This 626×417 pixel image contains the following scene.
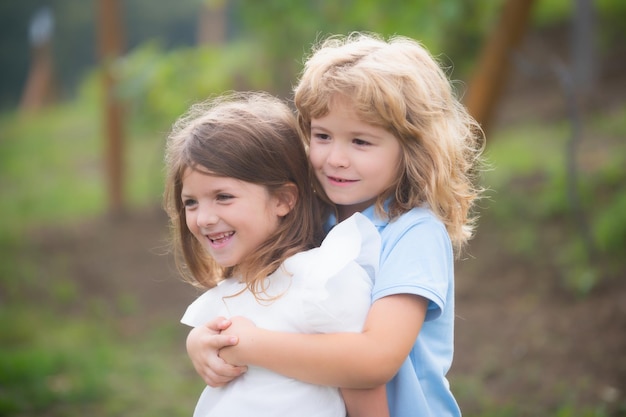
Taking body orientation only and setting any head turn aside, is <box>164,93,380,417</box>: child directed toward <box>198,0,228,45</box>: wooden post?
no

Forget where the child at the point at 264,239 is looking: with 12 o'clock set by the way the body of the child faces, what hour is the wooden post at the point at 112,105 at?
The wooden post is roughly at 4 o'clock from the child.

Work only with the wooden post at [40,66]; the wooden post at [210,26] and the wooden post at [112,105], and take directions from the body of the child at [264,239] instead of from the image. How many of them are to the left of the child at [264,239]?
0

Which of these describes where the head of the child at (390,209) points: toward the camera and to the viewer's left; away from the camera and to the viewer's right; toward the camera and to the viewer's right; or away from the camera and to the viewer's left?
toward the camera and to the viewer's left

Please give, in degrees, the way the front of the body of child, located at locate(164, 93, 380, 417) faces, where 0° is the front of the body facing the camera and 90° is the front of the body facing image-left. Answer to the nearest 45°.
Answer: approximately 45°

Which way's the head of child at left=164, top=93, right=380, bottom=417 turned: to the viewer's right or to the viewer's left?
to the viewer's left

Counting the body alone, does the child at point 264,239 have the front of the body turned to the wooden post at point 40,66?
no

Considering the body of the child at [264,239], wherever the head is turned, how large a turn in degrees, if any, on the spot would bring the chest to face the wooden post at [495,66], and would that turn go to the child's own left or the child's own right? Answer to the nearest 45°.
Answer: approximately 180°

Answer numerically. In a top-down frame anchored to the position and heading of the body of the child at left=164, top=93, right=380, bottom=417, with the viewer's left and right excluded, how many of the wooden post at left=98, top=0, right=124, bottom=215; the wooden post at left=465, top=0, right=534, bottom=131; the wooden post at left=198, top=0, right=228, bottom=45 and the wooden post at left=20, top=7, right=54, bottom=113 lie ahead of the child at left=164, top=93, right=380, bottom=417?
0

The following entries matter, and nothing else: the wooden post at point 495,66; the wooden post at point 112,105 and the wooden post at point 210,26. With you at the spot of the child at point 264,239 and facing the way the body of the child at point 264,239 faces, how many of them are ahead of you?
0

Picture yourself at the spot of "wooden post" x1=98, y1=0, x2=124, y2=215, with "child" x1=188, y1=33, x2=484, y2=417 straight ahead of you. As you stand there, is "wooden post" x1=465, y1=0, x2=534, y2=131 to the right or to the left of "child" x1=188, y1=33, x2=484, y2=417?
left

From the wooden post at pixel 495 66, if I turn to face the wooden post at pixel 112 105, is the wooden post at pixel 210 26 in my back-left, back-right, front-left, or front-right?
front-right
